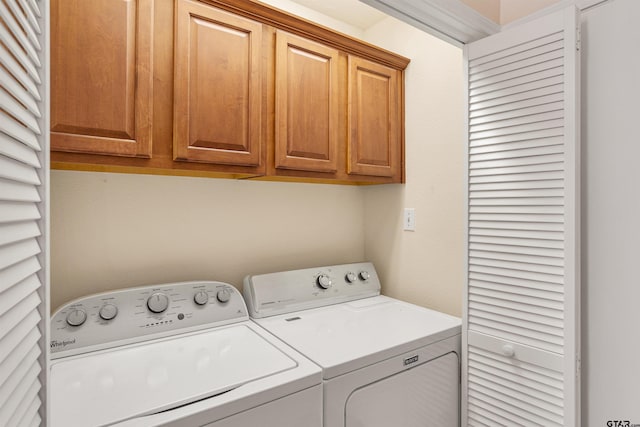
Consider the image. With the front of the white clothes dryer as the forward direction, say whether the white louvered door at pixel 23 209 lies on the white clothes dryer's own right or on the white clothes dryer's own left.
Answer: on the white clothes dryer's own right

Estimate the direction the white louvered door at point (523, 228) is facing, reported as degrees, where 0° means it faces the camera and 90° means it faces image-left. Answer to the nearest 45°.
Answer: approximately 45°

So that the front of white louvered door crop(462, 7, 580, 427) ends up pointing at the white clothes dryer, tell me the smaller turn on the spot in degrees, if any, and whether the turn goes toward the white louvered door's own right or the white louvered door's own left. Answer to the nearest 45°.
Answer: approximately 45° to the white louvered door's own right

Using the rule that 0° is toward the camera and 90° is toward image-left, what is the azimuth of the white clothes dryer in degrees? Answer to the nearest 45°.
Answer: approximately 315°
